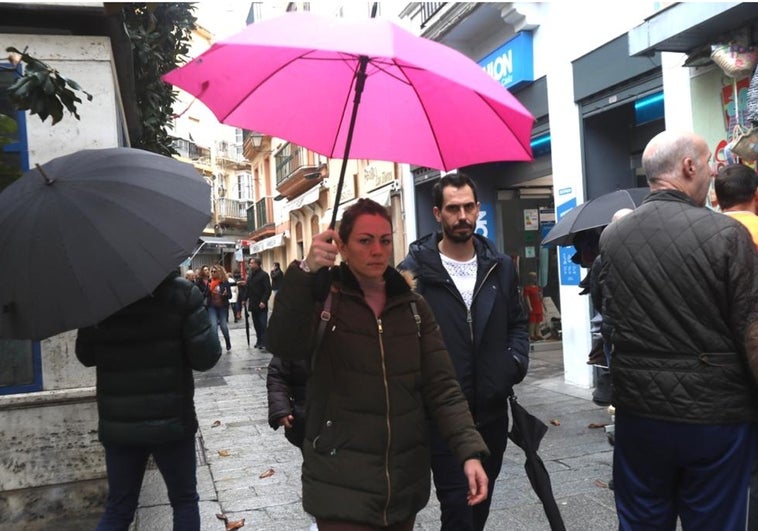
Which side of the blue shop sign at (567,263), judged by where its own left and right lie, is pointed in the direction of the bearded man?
front

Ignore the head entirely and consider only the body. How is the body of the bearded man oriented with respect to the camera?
toward the camera

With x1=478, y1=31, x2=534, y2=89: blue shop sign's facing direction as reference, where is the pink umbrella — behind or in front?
in front

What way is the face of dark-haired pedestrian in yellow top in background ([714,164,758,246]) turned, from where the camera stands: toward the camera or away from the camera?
away from the camera

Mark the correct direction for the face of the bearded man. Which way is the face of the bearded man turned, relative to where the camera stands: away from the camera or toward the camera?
toward the camera

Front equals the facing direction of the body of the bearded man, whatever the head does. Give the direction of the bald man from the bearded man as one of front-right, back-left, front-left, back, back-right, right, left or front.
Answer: front-left

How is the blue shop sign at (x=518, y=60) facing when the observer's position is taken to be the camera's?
facing the viewer and to the left of the viewer

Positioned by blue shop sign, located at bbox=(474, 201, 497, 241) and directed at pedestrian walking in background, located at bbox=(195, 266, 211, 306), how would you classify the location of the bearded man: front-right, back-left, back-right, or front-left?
back-left

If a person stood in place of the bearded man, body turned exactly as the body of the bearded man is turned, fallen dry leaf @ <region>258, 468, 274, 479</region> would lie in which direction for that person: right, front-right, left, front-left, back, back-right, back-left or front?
back-right

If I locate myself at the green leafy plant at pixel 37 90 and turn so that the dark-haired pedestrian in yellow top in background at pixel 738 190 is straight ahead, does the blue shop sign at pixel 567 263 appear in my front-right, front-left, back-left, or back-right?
front-left

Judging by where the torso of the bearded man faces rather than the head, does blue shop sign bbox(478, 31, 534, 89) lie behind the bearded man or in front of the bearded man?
behind
